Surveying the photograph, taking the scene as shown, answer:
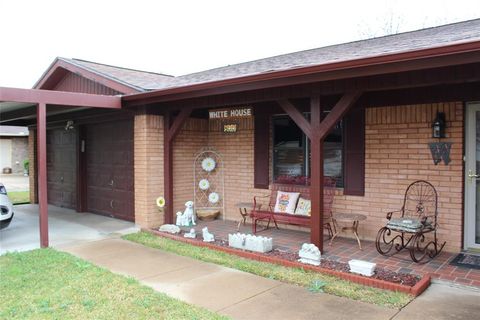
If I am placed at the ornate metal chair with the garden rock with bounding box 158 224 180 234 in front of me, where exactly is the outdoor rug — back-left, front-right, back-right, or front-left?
back-left

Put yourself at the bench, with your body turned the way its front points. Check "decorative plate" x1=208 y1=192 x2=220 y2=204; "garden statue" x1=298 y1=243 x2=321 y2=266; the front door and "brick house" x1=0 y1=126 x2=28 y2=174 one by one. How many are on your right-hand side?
2

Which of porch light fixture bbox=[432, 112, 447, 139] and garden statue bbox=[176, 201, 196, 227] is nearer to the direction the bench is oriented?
the garden statue

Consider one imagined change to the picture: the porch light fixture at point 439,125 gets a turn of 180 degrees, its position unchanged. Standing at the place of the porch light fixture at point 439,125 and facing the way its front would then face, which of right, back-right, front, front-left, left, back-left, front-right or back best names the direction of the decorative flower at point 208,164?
back-left

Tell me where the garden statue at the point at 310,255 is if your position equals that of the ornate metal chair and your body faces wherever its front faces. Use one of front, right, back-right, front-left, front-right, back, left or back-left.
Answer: front

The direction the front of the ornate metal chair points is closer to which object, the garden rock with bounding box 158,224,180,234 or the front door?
the garden rock

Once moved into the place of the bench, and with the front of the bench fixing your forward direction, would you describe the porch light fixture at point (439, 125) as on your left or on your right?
on your left

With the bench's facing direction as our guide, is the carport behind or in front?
in front

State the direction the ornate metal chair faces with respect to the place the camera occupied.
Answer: facing the viewer and to the left of the viewer

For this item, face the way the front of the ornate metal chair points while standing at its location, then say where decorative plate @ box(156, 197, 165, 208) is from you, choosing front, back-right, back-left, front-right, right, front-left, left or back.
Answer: front-right

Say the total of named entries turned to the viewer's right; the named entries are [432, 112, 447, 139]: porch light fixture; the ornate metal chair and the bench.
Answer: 0

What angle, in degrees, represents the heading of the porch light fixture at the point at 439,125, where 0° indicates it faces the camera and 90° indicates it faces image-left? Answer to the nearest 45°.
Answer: approximately 45°
